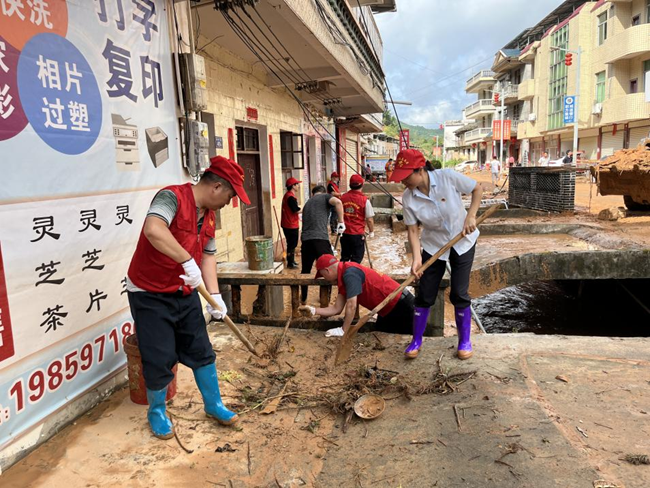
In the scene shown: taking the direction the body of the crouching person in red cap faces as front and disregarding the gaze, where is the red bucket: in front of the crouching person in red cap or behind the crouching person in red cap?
in front

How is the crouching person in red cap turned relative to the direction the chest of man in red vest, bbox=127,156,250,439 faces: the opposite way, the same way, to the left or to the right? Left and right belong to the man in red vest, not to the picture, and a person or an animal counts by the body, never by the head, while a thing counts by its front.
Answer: the opposite way

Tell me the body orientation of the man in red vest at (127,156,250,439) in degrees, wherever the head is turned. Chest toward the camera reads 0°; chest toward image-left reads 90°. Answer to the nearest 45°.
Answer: approximately 315°

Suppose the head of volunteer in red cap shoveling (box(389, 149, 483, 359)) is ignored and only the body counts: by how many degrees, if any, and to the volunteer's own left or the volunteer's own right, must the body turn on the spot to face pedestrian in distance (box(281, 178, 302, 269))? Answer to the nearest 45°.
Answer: approximately 90° to the volunteer's own right

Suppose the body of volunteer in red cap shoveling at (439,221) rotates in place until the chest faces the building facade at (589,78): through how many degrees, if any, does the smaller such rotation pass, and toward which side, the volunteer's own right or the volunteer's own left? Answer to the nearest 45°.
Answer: approximately 135° to the volunteer's own right

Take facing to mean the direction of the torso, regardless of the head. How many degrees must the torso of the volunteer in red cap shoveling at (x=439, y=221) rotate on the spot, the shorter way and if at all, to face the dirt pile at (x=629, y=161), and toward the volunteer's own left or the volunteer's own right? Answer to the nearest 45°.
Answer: approximately 180°

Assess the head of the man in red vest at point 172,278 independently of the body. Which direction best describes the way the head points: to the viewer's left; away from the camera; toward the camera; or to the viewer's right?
to the viewer's right

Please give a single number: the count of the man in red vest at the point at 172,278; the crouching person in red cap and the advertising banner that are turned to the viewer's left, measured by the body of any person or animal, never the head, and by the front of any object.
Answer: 1

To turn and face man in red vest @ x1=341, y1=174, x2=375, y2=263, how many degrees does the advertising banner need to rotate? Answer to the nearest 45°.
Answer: approximately 90° to its left

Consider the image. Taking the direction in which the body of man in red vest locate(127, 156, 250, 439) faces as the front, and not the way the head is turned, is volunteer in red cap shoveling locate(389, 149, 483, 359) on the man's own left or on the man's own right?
on the man's own left

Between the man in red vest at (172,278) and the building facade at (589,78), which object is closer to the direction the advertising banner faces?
the man in red vest

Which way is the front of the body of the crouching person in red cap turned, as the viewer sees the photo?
to the viewer's left

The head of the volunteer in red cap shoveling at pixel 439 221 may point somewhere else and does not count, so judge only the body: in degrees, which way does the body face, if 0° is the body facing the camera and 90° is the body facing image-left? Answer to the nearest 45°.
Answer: approximately 45°

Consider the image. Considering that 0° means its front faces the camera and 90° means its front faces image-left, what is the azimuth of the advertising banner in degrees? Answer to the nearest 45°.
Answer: approximately 315°

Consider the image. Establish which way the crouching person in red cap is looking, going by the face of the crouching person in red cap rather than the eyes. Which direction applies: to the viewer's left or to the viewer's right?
to the viewer's left

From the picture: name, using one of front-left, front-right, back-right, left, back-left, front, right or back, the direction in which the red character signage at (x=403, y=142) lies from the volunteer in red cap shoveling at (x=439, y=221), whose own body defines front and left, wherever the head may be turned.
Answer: back-right

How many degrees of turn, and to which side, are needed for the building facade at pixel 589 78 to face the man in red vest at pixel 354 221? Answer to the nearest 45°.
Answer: approximately 45° to its left

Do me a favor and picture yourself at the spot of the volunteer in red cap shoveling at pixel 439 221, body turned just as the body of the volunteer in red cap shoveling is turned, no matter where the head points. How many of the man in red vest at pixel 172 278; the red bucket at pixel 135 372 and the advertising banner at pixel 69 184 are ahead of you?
3
